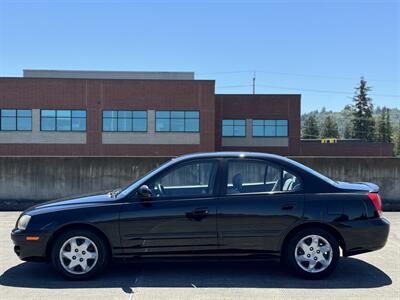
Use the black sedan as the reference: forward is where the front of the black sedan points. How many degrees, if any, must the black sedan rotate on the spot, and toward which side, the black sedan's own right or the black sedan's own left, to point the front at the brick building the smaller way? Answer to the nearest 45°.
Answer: approximately 90° to the black sedan's own right

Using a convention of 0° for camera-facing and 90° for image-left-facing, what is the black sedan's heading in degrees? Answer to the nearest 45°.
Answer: approximately 90°
